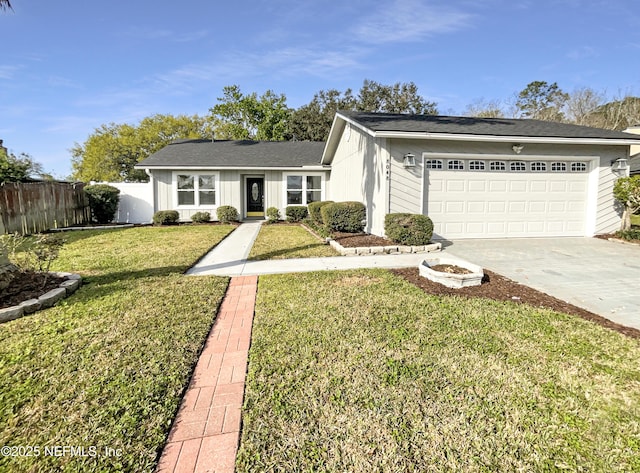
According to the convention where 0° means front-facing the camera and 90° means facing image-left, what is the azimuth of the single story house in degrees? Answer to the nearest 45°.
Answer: approximately 0°

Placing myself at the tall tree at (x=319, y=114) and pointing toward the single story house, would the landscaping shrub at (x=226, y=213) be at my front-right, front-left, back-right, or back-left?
front-right

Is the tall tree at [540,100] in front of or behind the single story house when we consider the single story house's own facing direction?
behind

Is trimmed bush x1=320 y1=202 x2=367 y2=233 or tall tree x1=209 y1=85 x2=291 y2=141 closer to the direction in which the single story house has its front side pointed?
the trimmed bush

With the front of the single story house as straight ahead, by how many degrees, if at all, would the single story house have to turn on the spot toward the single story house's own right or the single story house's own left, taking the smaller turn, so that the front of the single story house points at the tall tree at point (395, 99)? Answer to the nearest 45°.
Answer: approximately 180°

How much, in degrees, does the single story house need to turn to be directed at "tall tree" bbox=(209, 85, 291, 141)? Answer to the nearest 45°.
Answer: approximately 135° to its right

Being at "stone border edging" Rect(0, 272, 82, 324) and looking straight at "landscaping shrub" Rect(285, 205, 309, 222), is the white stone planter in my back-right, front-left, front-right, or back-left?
front-right

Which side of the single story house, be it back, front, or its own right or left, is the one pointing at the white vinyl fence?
right

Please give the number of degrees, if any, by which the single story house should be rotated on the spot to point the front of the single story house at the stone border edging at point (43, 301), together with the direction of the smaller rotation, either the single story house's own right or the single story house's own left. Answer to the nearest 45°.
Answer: approximately 45° to the single story house's own right

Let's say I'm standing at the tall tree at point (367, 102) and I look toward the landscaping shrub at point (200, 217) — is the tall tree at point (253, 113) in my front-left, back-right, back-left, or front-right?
front-right
